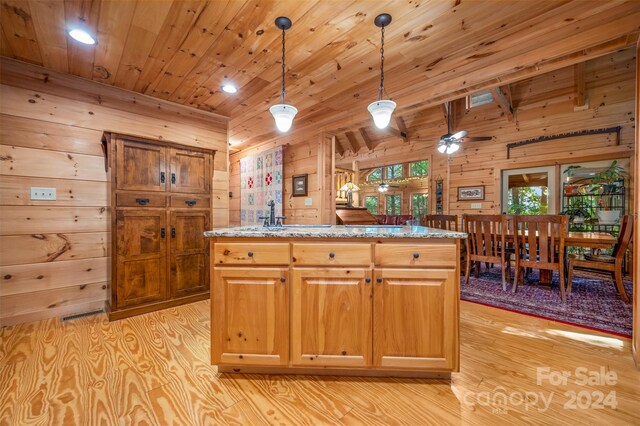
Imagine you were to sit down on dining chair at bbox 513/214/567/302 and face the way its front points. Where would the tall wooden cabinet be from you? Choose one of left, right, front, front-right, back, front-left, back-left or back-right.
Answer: back-left

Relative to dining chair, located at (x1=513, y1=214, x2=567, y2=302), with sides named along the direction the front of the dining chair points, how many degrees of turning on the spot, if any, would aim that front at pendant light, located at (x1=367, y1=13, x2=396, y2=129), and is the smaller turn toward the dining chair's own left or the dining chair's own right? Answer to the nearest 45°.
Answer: approximately 180°

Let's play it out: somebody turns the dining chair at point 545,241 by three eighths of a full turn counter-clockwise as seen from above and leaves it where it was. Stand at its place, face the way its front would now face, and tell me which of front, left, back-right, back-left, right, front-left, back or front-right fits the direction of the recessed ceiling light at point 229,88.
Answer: front

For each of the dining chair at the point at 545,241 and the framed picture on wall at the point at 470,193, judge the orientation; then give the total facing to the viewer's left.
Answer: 0

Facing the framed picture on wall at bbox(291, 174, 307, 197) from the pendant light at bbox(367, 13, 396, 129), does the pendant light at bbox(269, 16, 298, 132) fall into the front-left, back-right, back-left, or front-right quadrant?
front-left

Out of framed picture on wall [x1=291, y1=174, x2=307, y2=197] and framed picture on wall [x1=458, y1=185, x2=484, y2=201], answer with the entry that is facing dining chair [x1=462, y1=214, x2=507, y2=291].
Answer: framed picture on wall [x1=458, y1=185, x2=484, y2=201]

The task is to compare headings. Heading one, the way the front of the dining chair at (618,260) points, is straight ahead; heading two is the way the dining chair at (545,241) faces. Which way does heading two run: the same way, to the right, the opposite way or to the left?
to the right

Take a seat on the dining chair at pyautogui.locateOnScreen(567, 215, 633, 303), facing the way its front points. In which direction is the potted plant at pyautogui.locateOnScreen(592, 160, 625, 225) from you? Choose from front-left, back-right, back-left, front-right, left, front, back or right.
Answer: right

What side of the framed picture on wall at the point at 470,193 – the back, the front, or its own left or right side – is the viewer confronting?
front

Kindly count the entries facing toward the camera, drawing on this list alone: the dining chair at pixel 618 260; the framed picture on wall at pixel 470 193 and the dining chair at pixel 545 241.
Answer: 1

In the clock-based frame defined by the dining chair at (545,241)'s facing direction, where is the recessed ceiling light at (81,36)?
The recessed ceiling light is roughly at 7 o'clock from the dining chair.

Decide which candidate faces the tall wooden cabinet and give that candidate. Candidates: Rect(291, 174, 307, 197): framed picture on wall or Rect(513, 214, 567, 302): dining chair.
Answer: the framed picture on wall

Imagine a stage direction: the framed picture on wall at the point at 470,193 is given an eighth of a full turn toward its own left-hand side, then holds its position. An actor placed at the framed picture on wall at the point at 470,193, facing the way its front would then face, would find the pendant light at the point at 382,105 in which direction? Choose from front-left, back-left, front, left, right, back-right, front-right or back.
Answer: front-right

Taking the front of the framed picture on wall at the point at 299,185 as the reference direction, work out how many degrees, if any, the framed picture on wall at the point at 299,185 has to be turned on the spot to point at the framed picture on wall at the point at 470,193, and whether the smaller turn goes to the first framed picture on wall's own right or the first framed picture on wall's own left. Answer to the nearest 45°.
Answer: approximately 135° to the first framed picture on wall's own left

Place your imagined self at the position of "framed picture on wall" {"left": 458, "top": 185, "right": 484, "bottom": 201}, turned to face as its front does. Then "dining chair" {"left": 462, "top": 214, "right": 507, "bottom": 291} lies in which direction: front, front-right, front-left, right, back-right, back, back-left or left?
front

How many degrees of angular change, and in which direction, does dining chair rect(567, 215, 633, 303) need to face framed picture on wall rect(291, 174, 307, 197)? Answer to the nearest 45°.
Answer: approximately 45° to its left

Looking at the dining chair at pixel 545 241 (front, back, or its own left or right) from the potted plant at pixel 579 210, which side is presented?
front

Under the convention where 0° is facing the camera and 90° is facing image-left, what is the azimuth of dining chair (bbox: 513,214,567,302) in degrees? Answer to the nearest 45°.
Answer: approximately 180°
